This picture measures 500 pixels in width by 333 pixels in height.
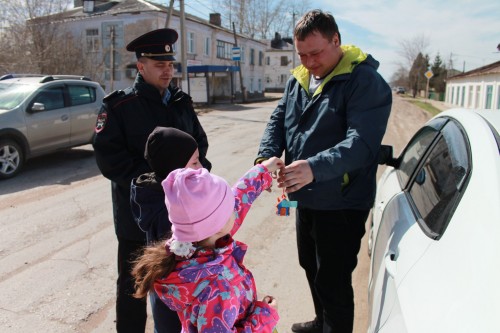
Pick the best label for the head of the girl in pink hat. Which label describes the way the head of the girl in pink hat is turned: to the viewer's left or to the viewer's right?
to the viewer's right

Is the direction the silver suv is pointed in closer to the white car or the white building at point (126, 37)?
the white car

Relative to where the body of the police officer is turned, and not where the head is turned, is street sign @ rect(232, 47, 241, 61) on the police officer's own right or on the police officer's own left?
on the police officer's own left

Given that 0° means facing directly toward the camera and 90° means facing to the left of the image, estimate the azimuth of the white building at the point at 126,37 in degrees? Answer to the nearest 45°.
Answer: approximately 315°

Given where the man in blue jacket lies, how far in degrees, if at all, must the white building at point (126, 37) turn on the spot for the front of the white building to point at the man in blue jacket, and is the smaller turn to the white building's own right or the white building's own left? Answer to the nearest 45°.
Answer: approximately 45° to the white building's own right

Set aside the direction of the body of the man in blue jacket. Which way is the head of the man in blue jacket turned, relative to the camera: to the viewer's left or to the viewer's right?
to the viewer's left

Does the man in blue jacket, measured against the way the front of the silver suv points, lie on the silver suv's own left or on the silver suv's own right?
on the silver suv's own left

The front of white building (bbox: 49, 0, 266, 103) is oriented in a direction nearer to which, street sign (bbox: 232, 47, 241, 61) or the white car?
the white car

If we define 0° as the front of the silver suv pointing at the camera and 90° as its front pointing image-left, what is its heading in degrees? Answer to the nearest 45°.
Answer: approximately 45°

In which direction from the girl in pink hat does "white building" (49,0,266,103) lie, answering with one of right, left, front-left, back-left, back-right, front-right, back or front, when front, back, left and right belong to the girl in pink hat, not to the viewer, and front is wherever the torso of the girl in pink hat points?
front-left

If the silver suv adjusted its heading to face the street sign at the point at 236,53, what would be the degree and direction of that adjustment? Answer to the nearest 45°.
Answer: approximately 180°

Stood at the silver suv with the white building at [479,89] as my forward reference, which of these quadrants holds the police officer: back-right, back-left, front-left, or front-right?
back-right

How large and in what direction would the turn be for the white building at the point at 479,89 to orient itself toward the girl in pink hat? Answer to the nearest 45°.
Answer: approximately 45° to its left

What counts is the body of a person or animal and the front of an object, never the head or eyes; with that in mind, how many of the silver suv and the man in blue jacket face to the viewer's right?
0

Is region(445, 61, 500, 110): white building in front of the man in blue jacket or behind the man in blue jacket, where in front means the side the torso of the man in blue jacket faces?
behind
